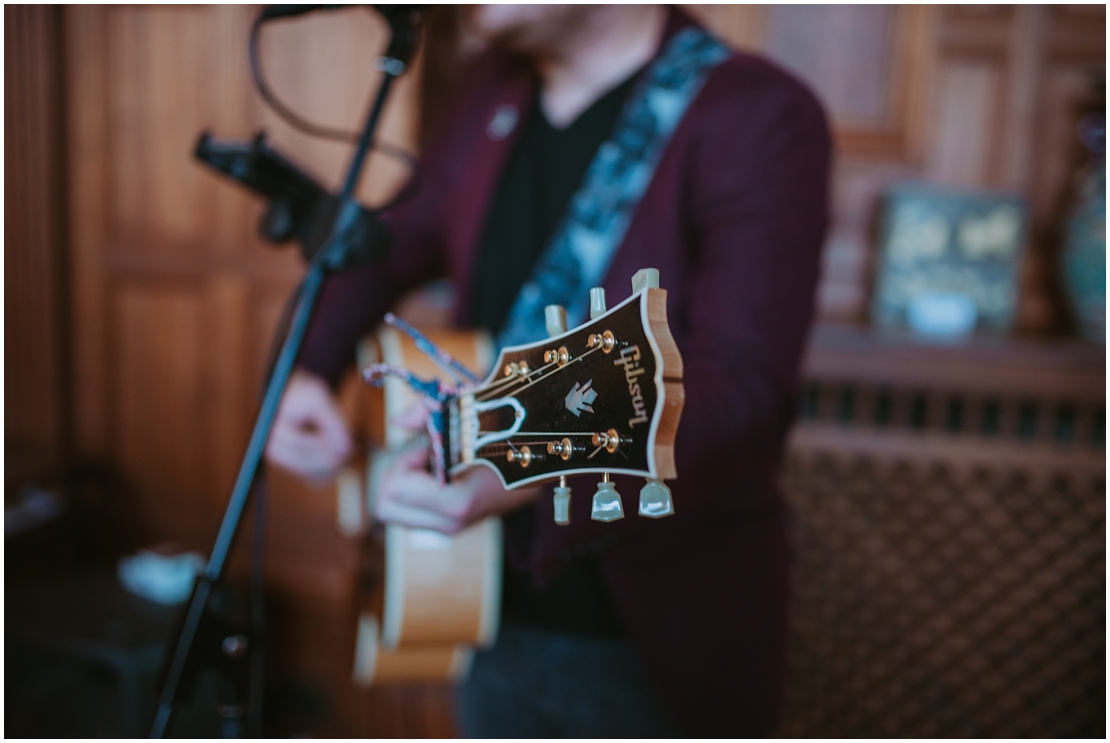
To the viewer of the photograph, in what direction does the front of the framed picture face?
facing the viewer

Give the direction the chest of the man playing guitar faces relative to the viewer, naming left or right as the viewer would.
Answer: facing the viewer and to the left of the viewer

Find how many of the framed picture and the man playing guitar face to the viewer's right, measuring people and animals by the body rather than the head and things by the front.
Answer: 0

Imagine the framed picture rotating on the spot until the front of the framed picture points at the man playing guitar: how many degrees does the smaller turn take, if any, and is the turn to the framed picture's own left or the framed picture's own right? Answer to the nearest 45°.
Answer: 0° — it already faces them

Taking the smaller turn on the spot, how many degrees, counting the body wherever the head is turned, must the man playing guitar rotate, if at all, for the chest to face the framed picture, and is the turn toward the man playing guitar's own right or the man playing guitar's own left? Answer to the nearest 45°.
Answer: approximately 180°
